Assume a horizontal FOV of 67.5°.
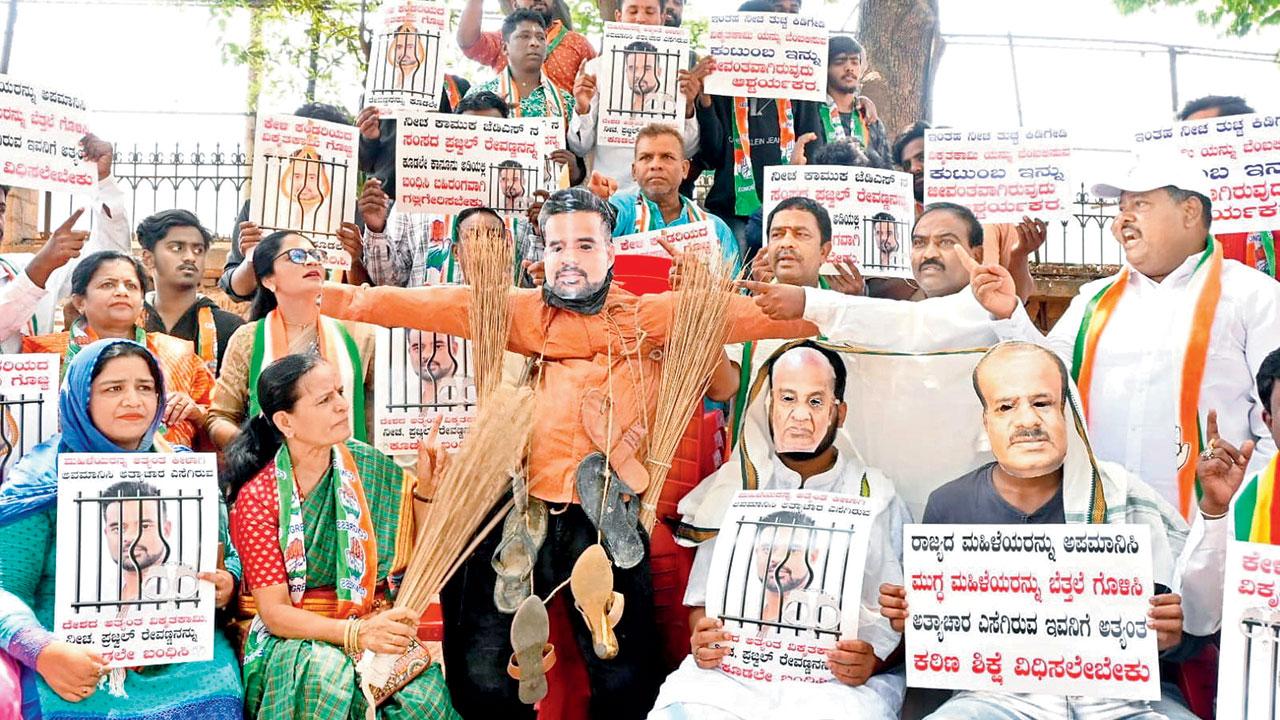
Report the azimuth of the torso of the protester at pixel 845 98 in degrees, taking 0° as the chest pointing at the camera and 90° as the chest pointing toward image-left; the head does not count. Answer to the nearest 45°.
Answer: approximately 0°

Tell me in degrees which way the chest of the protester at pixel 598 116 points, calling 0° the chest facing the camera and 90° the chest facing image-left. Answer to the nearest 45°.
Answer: approximately 0°

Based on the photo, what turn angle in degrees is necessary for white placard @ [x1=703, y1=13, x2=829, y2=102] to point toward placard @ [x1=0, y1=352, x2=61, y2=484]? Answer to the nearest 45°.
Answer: approximately 45° to its right

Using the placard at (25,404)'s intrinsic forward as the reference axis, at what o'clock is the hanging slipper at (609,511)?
The hanging slipper is roughly at 10 o'clock from the placard.

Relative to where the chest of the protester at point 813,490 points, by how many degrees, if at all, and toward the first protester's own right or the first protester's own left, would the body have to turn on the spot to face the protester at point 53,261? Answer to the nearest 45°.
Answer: approximately 90° to the first protester's own right

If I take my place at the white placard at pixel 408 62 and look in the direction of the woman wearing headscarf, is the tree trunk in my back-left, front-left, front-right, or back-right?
back-left

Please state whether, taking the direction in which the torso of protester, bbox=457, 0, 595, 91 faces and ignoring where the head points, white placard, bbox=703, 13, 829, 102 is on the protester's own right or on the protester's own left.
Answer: on the protester's own left

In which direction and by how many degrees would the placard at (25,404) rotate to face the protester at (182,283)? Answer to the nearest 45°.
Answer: approximately 135° to its left
